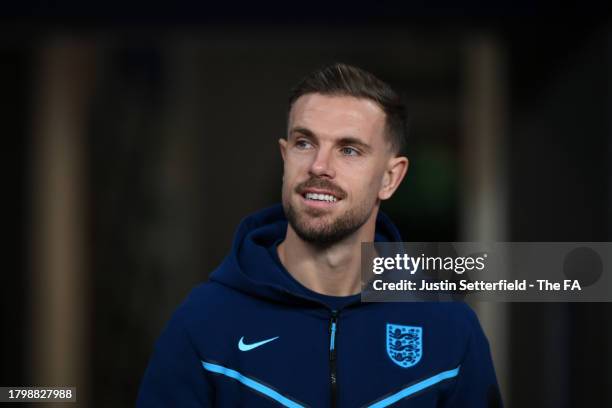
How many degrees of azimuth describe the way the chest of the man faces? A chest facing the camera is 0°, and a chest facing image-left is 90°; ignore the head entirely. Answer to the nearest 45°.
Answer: approximately 0°
